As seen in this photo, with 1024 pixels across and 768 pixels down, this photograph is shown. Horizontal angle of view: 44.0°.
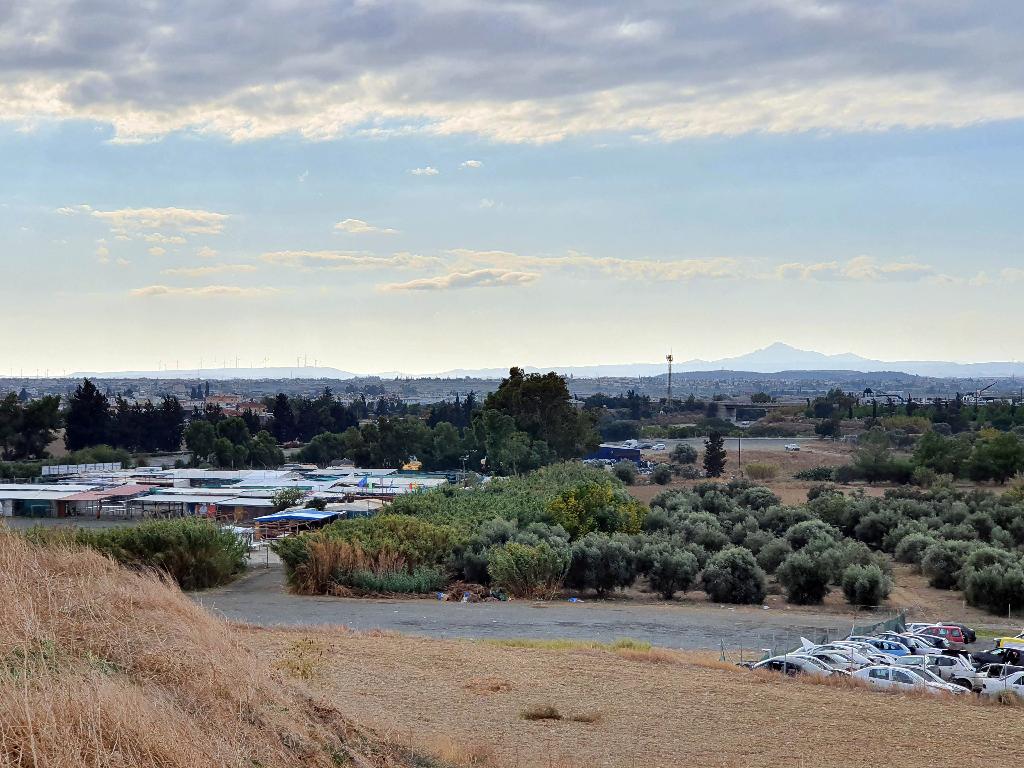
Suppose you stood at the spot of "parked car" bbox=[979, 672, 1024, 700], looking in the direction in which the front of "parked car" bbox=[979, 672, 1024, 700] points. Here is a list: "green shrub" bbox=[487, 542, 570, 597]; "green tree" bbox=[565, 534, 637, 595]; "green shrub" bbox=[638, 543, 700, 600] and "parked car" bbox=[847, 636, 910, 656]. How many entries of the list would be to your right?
4

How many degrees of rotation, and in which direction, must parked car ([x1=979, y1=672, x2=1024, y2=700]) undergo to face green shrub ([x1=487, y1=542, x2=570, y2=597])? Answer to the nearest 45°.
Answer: approximately 90° to its right

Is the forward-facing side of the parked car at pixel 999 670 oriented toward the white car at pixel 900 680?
yes

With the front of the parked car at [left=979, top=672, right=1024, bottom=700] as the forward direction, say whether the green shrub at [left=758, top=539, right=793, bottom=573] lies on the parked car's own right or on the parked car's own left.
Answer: on the parked car's own right

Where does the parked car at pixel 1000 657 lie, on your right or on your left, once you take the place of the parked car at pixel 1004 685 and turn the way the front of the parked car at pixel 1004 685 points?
on your right

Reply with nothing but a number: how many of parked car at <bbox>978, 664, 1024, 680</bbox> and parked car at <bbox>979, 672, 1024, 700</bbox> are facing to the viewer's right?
0

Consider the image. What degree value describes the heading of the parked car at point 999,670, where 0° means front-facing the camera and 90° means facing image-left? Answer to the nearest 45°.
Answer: approximately 45°

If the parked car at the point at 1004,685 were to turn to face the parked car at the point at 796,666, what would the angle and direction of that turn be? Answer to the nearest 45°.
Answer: approximately 45° to its right
